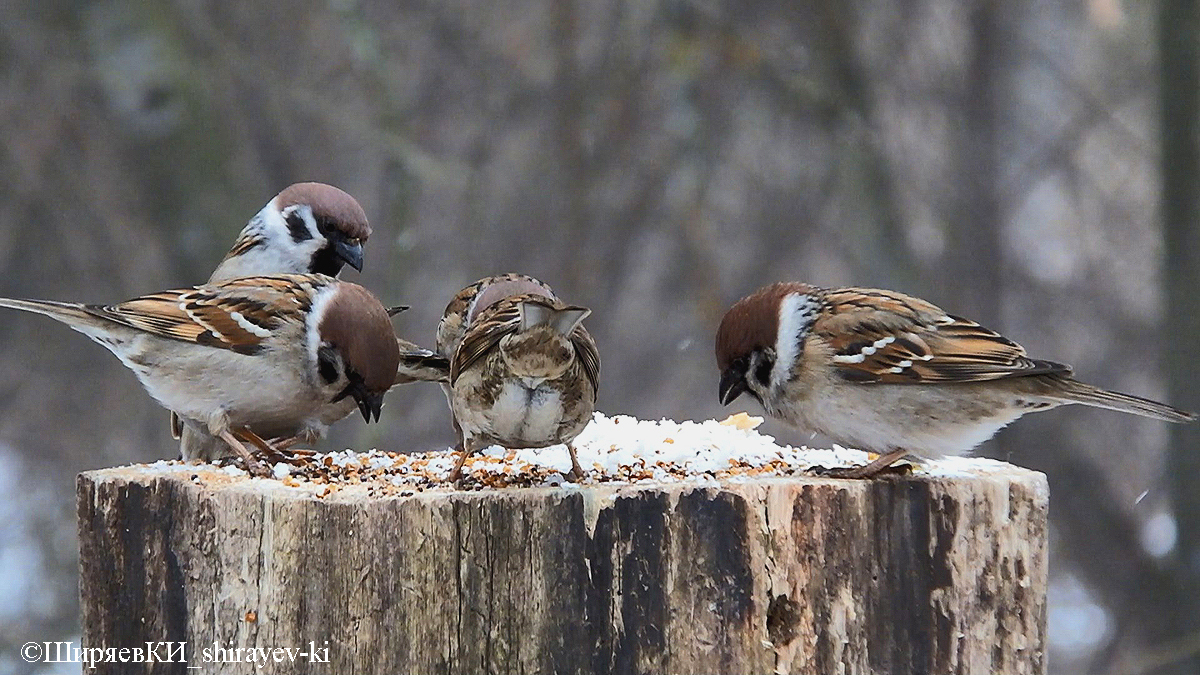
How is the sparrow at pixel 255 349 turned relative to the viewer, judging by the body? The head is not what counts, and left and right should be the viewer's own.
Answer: facing to the right of the viewer

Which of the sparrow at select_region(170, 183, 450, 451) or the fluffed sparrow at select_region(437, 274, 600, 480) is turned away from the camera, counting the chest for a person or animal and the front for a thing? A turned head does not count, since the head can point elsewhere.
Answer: the fluffed sparrow

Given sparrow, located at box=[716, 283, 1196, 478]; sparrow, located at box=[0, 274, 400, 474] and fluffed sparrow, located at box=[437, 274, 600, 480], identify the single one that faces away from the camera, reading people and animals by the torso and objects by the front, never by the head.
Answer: the fluffed sparrow

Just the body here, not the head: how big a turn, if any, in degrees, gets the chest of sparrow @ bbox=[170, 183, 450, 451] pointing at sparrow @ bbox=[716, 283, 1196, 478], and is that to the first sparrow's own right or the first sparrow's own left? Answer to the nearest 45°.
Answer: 0° — it already faces it

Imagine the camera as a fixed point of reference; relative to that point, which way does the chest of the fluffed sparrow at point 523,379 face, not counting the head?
away from the camera

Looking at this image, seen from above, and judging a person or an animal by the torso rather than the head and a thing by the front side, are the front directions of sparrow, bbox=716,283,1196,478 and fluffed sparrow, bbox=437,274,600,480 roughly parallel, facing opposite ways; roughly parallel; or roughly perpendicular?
roughly perpendicular

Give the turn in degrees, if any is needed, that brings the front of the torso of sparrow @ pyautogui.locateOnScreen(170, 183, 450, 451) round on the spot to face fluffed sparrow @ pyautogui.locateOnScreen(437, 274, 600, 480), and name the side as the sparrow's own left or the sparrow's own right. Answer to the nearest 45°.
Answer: approximately 45° to the sparrow's own right

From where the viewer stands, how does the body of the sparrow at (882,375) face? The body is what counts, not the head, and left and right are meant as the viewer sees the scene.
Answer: facing to the left of the viewer
